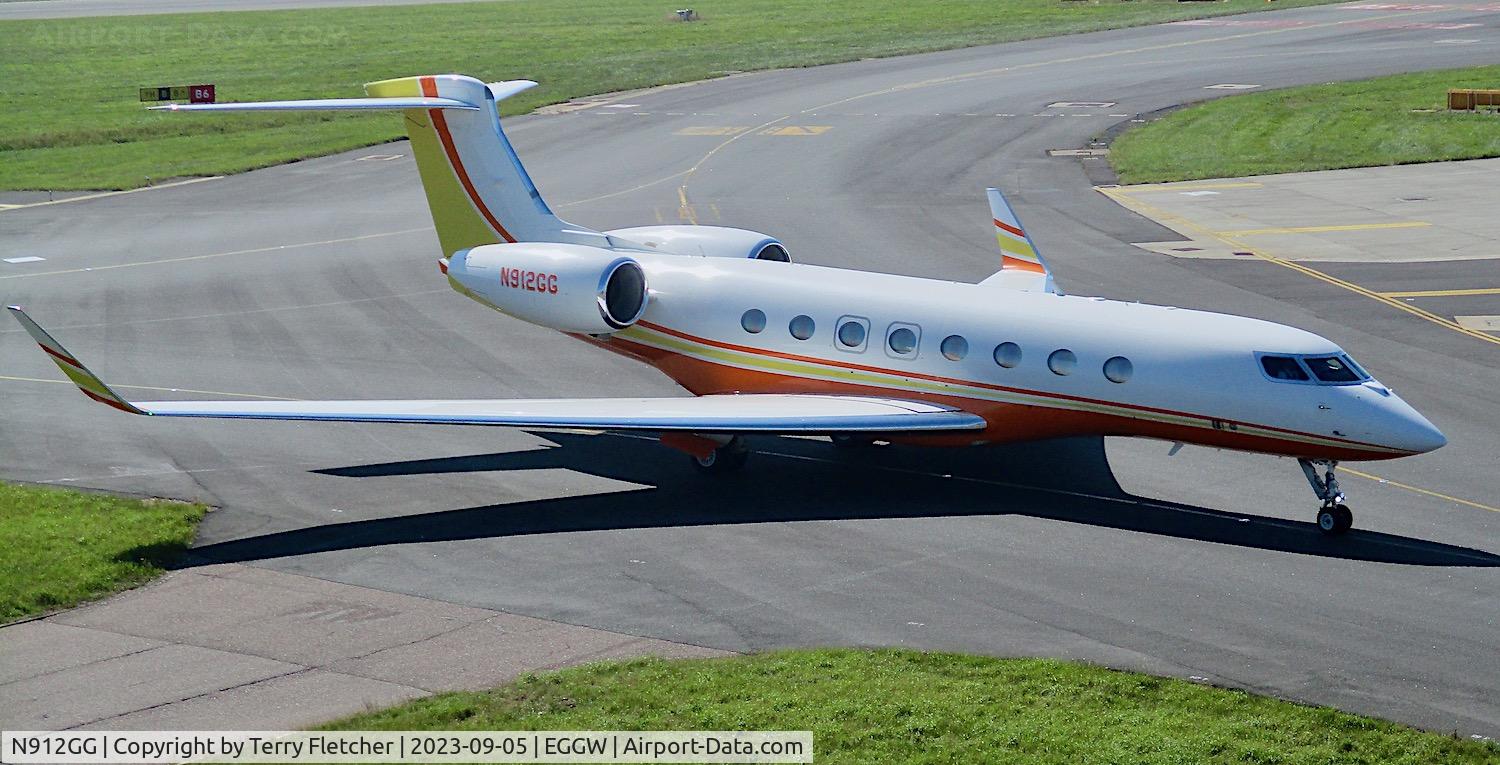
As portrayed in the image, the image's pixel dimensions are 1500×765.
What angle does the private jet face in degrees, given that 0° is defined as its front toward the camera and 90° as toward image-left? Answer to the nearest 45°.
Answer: approximately 315°
